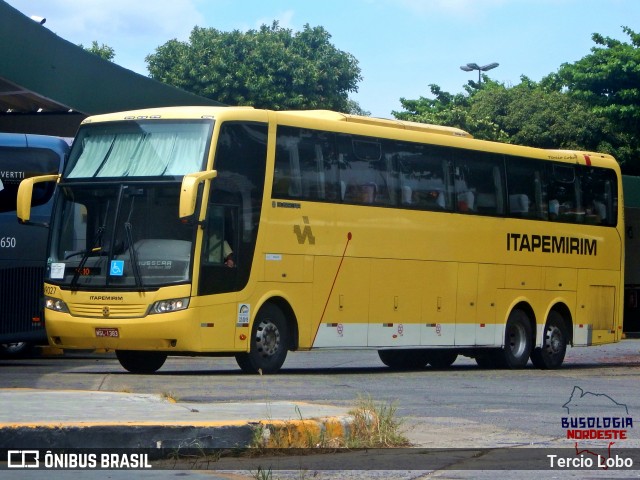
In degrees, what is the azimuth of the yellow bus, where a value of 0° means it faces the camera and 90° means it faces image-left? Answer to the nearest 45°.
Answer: approximately 45°

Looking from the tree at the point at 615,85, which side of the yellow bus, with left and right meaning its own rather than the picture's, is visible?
back

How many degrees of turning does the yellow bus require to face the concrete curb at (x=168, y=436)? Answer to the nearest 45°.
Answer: approximately 45° to its left

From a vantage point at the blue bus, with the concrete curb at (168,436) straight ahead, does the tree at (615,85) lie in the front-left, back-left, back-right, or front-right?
back-left

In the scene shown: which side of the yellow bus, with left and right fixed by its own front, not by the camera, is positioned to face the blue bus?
right

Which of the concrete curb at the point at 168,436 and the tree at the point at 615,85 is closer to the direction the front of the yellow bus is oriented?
the concrete curb

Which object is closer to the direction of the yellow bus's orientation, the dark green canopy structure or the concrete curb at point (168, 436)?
the concrete curb
